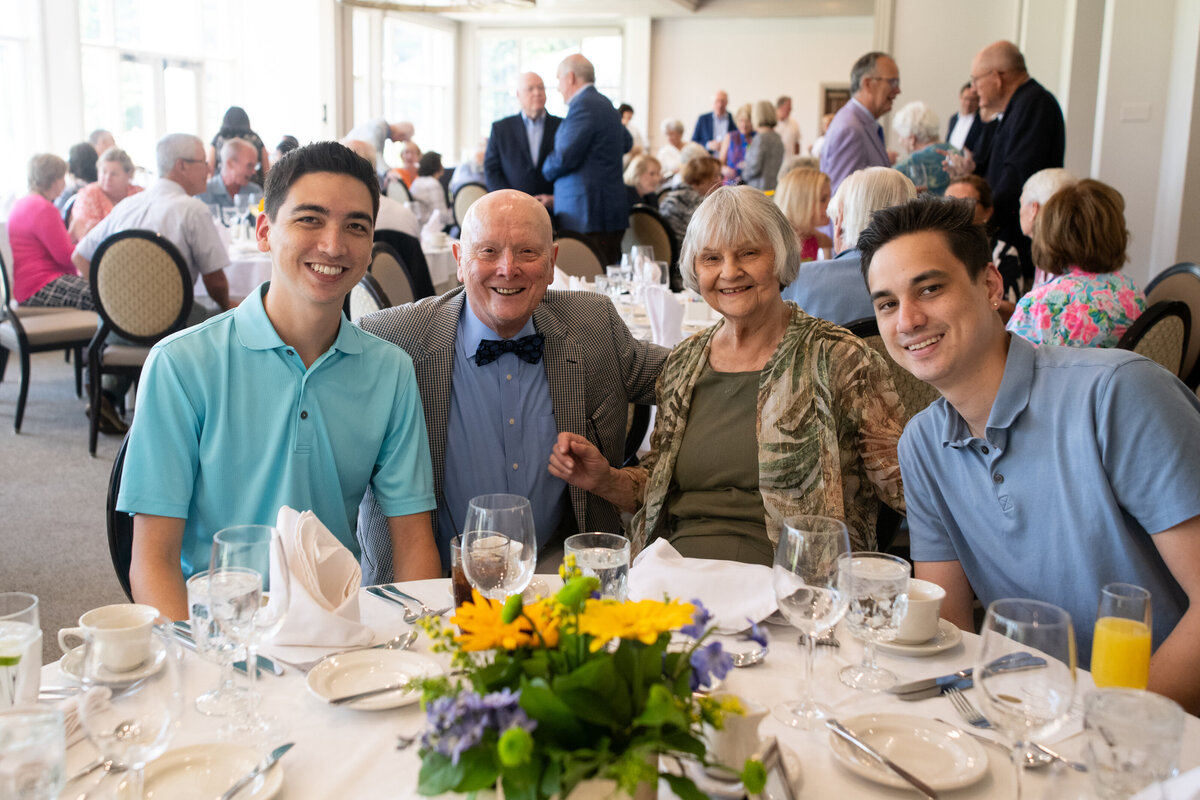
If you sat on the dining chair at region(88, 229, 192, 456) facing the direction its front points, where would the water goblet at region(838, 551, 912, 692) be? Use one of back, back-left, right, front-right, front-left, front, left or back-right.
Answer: back-right

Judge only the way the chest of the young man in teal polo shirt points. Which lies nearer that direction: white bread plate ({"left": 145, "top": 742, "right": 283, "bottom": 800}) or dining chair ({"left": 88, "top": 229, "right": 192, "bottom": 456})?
the white bread plate

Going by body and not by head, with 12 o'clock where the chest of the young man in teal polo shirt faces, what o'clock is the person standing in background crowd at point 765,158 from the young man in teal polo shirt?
The person standing in background crowd is roughly at 7 o'clock from the young man in teal polo shirt.

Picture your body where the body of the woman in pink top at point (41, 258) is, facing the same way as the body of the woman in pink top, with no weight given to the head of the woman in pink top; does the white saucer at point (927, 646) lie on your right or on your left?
on your right

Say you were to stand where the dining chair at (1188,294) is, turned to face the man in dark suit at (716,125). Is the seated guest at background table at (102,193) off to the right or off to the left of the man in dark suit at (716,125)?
left

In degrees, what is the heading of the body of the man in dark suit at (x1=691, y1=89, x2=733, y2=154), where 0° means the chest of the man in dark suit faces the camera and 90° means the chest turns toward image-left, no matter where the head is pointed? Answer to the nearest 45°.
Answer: approximately 0°

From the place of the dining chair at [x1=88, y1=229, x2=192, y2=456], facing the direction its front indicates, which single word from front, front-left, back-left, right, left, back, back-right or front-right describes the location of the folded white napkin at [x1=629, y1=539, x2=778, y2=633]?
back-right

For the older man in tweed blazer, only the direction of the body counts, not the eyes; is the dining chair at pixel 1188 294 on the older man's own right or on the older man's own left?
on the older man's own left

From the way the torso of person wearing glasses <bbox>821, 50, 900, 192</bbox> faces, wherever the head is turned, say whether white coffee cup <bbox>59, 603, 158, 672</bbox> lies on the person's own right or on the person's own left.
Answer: on the person's own right

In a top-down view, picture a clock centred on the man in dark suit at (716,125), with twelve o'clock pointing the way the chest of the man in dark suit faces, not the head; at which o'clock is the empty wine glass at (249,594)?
The empty wine glass is roughly at 12 o'clock from the man in dark suit.

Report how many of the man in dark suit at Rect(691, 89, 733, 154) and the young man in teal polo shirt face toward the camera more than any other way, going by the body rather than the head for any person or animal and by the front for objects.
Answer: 2

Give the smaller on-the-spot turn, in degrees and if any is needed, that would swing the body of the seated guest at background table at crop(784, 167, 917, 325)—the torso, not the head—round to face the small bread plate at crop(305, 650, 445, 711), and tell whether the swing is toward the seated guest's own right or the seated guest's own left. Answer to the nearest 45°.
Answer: approximately 135° to the seated guest's own left
